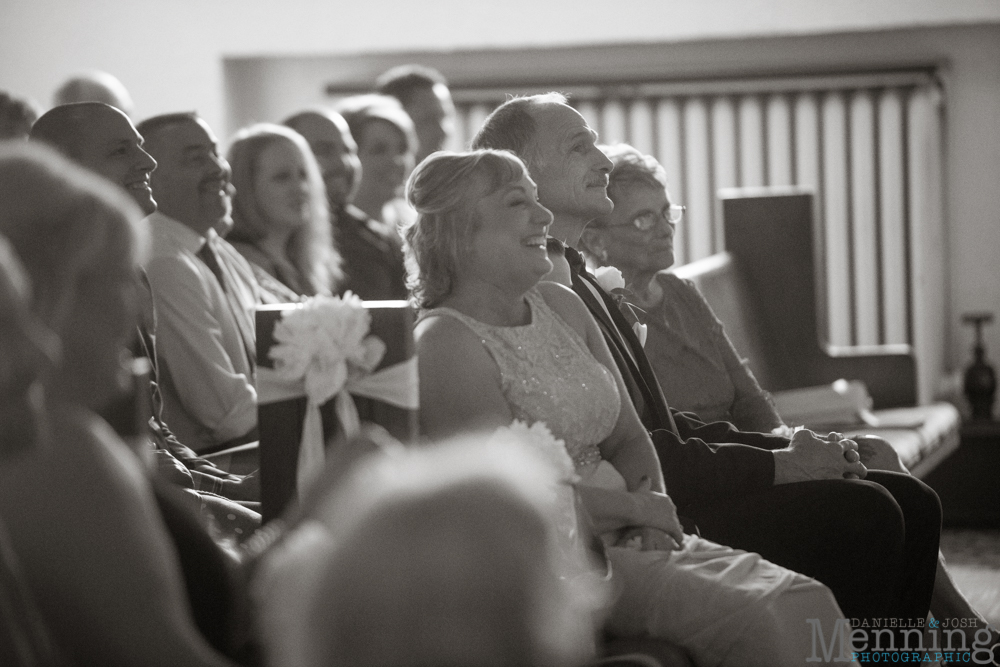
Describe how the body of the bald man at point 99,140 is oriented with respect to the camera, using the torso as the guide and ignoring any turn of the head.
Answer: to the viewer's right

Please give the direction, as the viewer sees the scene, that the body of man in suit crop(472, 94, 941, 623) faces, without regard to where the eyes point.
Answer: to the viewer's right

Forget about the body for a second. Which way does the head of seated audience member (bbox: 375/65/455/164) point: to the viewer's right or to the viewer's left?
to the viewer's right

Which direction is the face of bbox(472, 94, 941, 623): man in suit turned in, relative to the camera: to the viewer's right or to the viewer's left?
to the viewer's right

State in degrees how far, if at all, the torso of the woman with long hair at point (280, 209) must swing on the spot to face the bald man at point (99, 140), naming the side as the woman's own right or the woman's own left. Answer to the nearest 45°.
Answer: approximately 45° to the woman's own right

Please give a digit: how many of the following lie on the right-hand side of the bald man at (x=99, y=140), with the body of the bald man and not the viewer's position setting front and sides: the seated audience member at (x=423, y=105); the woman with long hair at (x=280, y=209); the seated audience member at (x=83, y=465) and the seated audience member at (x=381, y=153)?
1

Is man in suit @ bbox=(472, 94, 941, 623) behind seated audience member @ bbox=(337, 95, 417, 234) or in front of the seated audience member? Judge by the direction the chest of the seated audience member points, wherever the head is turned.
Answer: in front

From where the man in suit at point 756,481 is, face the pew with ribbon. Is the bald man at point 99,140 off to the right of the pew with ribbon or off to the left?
right

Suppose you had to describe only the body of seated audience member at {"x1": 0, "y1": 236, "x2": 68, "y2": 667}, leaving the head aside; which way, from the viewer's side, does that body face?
to the viewer's right

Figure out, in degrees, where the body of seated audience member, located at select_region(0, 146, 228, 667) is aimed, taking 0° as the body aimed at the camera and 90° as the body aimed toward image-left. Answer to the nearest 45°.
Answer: approximately 270°

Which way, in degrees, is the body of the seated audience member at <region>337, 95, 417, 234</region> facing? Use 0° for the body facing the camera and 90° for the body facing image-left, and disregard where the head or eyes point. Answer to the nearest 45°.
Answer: approximately 315°
